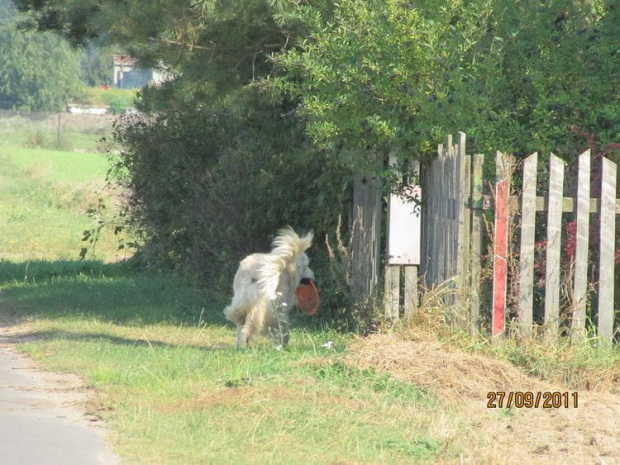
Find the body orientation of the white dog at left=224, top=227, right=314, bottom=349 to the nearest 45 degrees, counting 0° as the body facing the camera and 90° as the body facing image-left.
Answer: approximately 225°

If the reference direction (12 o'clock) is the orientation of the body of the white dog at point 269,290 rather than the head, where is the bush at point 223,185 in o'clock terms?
The bush is roughly at 10 o'clock from the white dog.

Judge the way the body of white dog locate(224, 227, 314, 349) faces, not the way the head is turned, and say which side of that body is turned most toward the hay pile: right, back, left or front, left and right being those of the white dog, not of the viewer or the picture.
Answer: right
